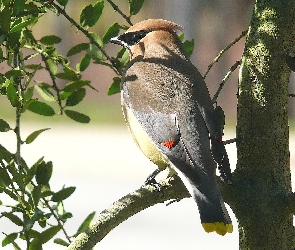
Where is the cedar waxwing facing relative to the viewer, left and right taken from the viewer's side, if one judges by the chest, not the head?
facing away from the viewer and to the left of the viewer

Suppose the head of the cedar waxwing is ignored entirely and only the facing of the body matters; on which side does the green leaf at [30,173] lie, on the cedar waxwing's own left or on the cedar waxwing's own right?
on the cedar waxwing's own left

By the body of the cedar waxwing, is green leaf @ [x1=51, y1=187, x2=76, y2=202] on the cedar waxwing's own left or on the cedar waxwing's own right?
on the cedar waxwing's own left
